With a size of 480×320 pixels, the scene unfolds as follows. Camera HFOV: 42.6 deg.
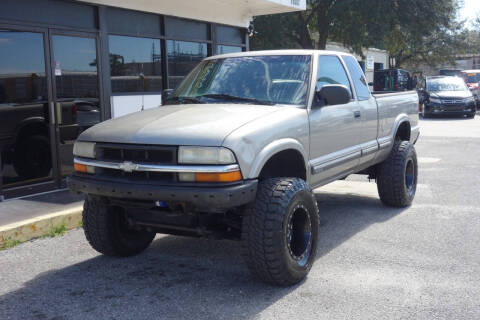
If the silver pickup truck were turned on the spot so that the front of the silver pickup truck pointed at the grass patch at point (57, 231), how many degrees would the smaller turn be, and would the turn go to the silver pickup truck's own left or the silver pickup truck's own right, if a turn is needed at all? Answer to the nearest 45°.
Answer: approximately 90° to the silver pickup truck's own right

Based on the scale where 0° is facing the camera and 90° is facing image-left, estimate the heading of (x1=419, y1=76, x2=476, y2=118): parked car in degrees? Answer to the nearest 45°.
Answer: approximately 0°

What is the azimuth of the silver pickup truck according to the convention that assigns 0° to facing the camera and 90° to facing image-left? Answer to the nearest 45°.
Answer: approximately 45°

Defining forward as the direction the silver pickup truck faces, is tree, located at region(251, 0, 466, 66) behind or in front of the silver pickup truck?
behind
